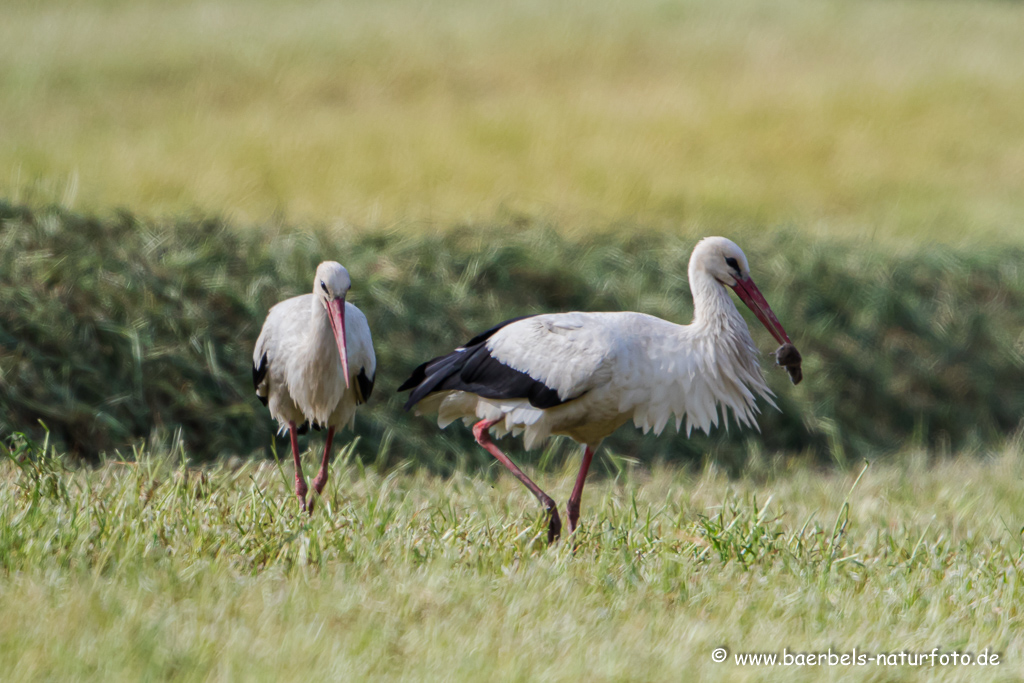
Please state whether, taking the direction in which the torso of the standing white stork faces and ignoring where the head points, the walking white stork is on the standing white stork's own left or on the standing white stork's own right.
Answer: on the standing white stork's own left

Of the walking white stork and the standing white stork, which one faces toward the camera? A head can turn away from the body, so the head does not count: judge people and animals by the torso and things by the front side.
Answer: the standing white stork

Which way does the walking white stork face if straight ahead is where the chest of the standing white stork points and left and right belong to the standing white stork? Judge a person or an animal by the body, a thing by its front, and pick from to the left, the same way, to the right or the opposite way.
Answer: to the left

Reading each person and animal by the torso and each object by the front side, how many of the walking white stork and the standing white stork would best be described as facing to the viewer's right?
1

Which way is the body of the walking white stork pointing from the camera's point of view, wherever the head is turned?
to the viewer's right

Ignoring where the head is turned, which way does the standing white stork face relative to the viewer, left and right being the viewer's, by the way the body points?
facing the viewer

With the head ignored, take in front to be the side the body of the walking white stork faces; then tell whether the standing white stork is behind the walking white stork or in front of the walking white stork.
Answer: behind
